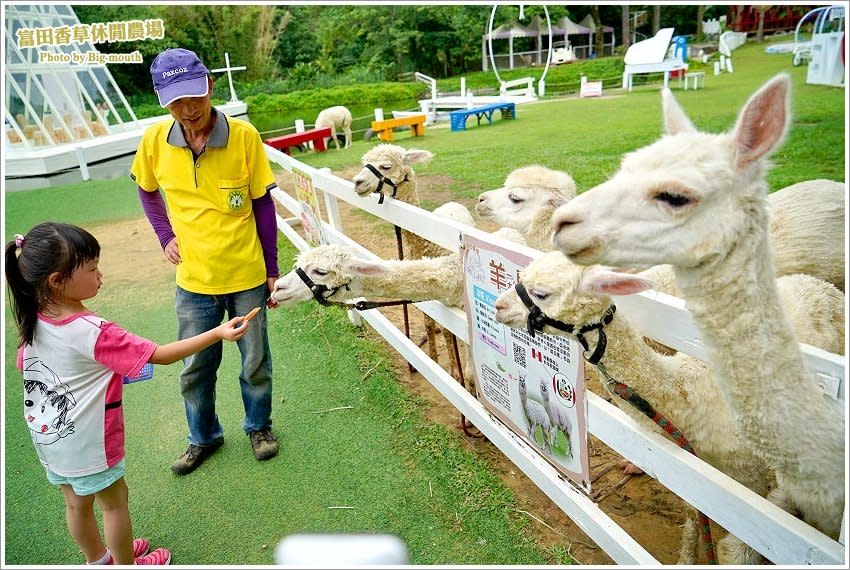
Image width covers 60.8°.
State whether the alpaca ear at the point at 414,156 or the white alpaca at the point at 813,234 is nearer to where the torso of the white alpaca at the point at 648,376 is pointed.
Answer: the alpaca ear

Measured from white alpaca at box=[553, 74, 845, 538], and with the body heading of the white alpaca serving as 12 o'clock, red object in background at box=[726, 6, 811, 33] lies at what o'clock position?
The red object in background is roughly at 3 o'clock from the white alpaca.

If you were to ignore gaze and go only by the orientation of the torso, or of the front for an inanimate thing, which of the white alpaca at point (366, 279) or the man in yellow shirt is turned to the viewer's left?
the white alpaca

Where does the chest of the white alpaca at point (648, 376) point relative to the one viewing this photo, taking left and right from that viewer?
facing to the left of the viewer

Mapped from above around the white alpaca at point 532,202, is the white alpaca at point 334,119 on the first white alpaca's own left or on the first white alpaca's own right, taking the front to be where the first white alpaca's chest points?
on the first white alpaca's own right

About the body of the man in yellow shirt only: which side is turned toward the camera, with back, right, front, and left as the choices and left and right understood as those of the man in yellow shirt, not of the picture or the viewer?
front

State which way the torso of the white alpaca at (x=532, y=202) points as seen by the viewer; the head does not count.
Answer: to the viewer's left

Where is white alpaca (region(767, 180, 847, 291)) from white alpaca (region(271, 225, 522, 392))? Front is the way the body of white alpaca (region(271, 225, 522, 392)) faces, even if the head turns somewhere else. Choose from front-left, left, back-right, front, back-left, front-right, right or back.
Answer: back

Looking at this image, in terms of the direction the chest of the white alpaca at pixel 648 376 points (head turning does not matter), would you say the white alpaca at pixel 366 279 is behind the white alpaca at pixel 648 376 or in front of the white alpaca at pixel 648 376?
in front

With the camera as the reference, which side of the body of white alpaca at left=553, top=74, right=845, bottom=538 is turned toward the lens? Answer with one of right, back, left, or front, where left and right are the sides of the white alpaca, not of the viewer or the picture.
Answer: left

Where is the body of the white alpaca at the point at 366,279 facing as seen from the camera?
to the viewer's left
